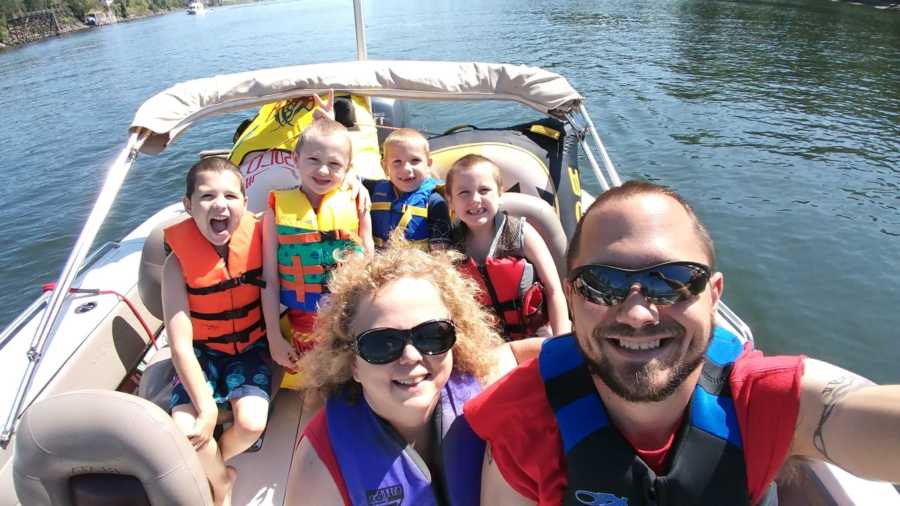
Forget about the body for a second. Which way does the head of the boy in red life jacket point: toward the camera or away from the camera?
toward the camera

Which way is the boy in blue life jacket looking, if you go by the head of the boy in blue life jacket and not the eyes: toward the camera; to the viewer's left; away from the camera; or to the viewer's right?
toward the camera

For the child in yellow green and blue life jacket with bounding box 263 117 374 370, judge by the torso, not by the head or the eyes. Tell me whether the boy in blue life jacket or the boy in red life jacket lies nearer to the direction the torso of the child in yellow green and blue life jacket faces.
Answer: the boy in red life jacket

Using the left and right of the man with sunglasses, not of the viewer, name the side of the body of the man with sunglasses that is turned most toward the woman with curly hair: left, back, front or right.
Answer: right

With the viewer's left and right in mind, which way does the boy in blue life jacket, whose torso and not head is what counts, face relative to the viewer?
facing the viewer

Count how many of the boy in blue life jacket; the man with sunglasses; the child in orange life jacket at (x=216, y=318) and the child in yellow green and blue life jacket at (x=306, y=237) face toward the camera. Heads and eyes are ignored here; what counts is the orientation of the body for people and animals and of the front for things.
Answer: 4

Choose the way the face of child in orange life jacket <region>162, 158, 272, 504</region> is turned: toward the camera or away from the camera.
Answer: toward the camera

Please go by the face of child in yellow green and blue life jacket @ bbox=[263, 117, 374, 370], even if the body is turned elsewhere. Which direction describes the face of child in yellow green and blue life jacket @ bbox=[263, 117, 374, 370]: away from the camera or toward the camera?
toward the camera

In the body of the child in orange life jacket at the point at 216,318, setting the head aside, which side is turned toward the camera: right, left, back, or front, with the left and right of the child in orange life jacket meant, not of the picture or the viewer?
front

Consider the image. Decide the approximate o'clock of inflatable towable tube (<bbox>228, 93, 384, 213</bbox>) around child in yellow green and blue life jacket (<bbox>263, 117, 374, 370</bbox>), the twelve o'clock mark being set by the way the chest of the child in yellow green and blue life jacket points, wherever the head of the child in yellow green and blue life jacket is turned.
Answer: The inflatable towable tube is roughly at 6 o'clock from the child in yellow green and blue life jacket.

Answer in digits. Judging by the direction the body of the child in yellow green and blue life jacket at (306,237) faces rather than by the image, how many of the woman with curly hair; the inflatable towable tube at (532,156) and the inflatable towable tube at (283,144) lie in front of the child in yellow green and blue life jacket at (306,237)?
1

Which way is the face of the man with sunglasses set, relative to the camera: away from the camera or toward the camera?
toward the camera

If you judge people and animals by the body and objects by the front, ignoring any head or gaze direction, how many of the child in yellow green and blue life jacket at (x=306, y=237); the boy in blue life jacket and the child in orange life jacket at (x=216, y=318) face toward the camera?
3

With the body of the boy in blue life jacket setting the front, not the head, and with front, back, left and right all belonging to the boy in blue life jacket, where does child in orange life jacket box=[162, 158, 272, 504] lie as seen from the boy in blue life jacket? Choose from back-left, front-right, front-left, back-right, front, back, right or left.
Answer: front-right

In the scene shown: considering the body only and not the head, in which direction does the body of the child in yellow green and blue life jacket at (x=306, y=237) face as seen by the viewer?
toward the camera

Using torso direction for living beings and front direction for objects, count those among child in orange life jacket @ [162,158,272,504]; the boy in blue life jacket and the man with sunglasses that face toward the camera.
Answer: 3
